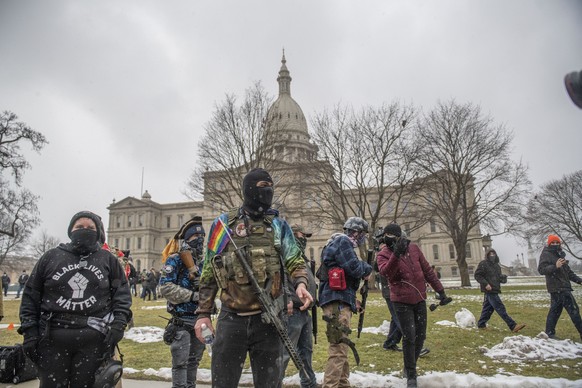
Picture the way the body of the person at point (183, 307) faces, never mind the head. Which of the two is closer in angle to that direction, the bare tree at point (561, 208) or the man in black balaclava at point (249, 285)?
the man in black balaclava

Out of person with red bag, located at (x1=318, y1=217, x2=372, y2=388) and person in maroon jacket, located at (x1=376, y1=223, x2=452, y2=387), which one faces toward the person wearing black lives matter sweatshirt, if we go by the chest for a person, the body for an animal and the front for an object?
person in maroon jacket, located at (x1=376, y1=223, x2=452, y2=387)

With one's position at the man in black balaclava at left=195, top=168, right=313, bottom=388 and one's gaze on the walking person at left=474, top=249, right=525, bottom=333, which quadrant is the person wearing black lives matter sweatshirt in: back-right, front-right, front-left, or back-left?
back-left

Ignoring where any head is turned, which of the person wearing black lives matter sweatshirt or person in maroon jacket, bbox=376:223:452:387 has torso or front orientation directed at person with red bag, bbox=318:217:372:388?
person in maroon jacket, bbox=376:223:452:387

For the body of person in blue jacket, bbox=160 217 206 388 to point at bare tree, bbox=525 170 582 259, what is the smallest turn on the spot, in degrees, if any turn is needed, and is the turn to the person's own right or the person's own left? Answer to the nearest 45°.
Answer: approximately 90° to the person's own left

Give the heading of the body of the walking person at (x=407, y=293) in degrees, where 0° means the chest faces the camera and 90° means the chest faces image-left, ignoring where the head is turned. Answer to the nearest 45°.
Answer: approximately 45°
